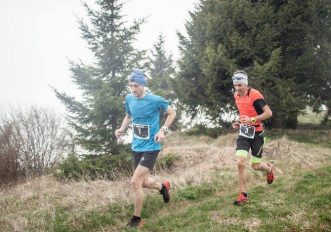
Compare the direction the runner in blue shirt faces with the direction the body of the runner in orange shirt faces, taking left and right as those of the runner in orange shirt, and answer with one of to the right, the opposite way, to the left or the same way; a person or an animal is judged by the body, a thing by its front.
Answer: the same way

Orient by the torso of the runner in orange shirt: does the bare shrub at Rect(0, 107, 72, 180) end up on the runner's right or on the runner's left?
on the runner's right

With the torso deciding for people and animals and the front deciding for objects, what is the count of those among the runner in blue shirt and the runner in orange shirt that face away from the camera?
0

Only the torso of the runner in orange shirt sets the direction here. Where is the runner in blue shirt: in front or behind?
in front

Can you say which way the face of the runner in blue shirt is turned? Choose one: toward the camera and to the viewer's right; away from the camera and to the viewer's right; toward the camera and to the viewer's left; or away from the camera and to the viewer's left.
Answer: toward the camera and to the viewer's left

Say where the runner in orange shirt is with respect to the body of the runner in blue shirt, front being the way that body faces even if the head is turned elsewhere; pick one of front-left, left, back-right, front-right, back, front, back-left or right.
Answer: back-left

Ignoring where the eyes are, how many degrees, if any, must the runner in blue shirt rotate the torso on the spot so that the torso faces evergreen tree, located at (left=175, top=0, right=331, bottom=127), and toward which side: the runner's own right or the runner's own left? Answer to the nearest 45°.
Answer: approximately 180°

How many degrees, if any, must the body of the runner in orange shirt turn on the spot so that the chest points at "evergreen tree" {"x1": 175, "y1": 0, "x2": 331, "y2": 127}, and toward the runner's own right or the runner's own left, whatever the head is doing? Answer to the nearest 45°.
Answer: approximately 135° to the runner's own right

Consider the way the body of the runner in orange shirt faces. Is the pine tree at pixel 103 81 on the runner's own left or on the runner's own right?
on the runner's own right

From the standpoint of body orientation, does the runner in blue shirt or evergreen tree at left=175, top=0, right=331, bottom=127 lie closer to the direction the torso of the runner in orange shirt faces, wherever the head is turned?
the runner in blue shirt

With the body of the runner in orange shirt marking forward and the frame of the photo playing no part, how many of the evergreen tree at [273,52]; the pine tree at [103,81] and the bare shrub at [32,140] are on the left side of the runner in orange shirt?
0

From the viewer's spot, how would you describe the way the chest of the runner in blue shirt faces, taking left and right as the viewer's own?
facing the viewer and to the left of the viewer

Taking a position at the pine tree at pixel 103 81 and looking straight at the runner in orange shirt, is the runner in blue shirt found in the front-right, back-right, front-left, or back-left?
front-right

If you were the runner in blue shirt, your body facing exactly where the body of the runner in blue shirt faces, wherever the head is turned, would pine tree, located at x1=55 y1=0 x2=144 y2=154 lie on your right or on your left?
on your right
